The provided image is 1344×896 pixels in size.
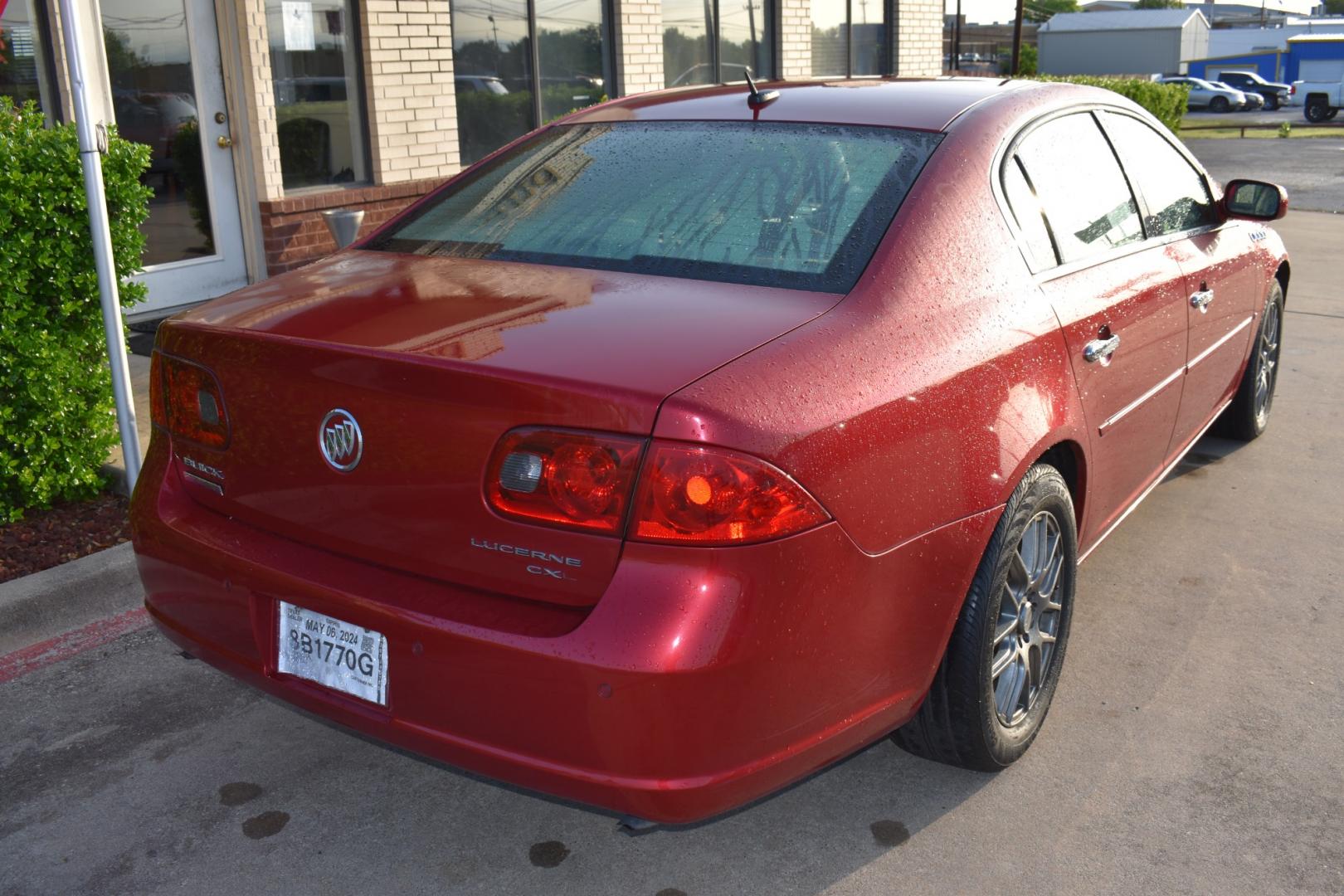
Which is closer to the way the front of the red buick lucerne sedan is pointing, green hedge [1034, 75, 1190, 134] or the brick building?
the green hedge

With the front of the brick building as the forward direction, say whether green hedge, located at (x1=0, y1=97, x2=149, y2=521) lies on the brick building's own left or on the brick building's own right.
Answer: on the brick building's own right

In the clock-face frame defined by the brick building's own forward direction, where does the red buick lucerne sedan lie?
The red buick lucerne sedan is roughly at 1 o'clock from the brick building.

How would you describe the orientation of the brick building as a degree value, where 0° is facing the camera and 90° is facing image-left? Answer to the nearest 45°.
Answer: approximately 315°

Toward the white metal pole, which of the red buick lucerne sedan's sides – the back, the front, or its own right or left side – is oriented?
left

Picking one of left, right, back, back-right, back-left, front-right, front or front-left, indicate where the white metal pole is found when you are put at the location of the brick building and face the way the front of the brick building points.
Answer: front-right

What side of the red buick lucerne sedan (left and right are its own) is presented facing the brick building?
left

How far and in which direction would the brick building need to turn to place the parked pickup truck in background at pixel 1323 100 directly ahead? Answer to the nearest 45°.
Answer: approximately 90° to its left

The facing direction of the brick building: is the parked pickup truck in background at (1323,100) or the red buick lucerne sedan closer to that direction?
the red buick lucerne sedan

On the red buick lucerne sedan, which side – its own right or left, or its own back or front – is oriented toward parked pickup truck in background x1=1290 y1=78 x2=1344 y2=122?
front

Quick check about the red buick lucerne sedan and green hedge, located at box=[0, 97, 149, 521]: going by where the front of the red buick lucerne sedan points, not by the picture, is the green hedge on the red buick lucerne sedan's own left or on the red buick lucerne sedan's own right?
on the red buick lucerne sedan's own left

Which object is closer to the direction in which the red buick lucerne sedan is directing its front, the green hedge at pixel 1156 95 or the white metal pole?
the green hedge

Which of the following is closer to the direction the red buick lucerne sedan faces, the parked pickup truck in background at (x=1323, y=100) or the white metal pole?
the parked pickup truck in background

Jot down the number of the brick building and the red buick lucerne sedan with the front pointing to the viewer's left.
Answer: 0

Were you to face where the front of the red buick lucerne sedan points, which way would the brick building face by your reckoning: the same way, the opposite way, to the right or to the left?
to the right

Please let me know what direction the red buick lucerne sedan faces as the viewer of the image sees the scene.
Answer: facing away from the viewer and to the right of the viewer
